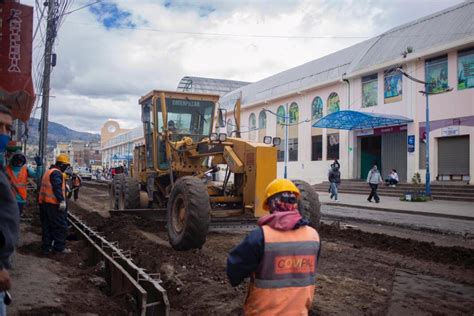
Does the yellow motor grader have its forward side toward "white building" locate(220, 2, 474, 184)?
no

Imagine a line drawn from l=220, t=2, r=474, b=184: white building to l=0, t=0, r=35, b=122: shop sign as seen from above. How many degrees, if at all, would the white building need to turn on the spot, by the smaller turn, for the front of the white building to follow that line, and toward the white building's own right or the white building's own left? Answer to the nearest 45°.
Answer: approximately 45° to the white building's own left

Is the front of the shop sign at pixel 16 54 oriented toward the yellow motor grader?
no

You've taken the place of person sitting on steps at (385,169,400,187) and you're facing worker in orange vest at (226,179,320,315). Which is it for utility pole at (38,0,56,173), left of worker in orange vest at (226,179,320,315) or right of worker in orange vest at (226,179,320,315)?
right

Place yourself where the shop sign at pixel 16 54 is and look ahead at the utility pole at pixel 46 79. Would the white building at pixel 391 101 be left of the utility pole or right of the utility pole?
right

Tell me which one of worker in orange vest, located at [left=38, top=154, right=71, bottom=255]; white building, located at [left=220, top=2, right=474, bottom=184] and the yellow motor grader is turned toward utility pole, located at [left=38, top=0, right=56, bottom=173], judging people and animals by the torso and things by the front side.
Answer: the white building

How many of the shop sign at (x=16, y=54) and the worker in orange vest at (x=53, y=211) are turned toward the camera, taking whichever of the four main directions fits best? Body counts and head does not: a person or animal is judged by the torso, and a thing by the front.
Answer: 1

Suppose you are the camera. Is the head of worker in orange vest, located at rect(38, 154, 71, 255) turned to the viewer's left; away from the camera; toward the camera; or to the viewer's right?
to the viewer's right

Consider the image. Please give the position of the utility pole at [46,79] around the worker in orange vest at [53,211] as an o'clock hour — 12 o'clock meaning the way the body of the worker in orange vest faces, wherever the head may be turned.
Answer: The utility pole is roughly at 9 o'clock from the worker in orange vest.

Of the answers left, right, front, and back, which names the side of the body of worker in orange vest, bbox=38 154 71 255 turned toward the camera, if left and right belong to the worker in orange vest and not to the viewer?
right

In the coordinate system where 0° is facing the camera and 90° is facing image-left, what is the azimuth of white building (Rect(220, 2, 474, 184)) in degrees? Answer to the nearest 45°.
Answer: approximately 45°

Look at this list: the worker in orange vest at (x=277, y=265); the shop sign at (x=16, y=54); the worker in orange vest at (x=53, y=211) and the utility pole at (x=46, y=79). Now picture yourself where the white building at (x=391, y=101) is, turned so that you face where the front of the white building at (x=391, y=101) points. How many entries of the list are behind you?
0

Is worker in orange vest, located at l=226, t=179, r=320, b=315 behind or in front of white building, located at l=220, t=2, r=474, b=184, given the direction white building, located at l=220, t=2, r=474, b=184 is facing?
in front
